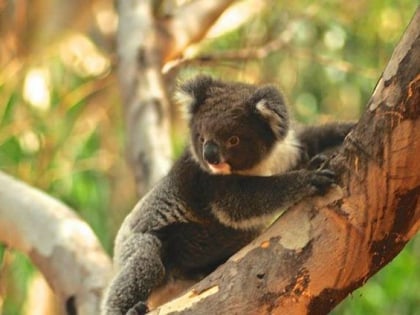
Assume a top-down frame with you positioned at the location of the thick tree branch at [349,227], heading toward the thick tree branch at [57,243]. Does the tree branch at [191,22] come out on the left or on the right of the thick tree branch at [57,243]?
right

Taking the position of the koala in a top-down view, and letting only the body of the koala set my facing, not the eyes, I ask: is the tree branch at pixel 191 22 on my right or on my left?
on my left

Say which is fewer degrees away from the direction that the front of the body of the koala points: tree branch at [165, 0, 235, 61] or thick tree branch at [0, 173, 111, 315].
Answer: the tree branch

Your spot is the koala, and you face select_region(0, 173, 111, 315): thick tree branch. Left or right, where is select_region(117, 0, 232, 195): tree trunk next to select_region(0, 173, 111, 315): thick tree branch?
right

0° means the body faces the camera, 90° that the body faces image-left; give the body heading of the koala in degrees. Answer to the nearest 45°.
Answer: approximately 270°

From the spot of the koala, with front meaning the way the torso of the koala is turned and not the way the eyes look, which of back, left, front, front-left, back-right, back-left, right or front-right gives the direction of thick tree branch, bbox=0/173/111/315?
back-left

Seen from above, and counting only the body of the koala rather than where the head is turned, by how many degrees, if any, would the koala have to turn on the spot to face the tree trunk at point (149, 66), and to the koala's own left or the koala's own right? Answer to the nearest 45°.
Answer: approximately 90° to the koala's own left
